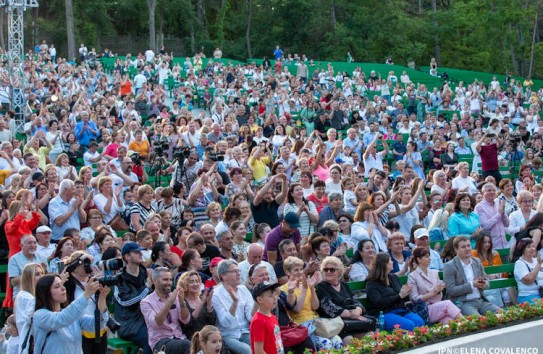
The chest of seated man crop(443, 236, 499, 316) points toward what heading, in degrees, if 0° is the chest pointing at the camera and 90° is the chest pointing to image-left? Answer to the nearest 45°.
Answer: approximately 315°

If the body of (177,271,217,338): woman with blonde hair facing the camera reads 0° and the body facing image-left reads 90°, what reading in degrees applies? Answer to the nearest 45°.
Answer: approximately 315°

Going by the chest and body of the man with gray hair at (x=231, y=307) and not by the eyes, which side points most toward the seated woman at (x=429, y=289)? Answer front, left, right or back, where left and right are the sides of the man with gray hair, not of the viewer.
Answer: left

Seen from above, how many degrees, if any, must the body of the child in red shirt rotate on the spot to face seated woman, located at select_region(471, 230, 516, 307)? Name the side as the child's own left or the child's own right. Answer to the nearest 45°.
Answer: approximately 90° to the child's own left

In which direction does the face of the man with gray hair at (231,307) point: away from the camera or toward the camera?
toward the camera

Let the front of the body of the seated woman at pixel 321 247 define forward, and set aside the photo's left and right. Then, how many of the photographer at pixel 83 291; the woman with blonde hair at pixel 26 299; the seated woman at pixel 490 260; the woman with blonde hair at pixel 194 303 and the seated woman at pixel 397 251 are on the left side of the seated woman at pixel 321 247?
2

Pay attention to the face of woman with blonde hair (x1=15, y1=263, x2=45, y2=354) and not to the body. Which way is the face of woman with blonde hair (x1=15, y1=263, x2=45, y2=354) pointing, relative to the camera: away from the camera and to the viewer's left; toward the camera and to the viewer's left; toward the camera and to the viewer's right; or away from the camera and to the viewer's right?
toward the camera and to the viewer's right

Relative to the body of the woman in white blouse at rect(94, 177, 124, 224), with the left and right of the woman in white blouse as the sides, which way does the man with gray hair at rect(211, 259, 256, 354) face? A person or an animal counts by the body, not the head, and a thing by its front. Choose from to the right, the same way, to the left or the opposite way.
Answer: the same way

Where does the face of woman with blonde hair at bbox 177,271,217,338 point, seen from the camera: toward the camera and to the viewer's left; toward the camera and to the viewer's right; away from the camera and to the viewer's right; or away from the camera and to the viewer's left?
toward the camera and to the viewer's right

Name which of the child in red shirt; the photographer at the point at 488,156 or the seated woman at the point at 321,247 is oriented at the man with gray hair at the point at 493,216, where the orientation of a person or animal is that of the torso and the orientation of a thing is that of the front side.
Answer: the photographer

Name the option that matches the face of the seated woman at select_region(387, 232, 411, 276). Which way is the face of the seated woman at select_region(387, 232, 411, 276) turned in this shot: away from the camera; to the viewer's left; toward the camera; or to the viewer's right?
toward the camera

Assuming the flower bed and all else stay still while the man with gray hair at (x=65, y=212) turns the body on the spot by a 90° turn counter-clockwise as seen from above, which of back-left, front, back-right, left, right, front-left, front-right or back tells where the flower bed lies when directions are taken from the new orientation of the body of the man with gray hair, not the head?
right

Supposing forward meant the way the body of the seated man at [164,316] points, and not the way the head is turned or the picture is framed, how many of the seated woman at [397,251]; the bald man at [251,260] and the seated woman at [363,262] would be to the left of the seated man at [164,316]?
3

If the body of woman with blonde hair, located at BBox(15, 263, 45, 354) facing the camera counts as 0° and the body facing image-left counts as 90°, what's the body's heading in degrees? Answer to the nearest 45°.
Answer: approximately 270°

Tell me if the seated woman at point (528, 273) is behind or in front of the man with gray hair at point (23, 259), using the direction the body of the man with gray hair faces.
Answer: in front
